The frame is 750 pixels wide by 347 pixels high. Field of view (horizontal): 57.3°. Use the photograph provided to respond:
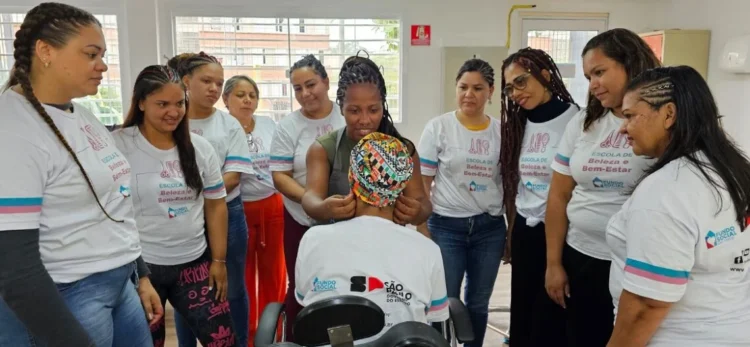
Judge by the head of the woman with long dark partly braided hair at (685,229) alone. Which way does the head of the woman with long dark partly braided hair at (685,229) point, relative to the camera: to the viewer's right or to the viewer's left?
to the viewer's left

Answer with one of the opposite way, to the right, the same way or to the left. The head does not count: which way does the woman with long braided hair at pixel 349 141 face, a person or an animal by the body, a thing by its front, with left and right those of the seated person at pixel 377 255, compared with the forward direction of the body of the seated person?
the opposite way

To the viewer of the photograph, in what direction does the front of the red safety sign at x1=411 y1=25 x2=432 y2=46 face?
facing the viewer

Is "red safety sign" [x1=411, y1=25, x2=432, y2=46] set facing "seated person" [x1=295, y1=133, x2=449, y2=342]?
yes

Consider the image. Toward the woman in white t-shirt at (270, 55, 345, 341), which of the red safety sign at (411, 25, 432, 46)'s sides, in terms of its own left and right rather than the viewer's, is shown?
front

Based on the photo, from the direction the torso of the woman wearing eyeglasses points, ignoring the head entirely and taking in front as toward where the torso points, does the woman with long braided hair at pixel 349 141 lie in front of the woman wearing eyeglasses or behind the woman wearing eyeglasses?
in front

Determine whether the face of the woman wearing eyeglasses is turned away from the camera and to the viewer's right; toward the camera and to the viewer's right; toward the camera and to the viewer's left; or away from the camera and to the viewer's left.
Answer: toward the camera and to the viewer's left

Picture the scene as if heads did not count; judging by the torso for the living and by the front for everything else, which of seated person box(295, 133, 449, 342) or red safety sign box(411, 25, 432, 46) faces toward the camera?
the red safety sign

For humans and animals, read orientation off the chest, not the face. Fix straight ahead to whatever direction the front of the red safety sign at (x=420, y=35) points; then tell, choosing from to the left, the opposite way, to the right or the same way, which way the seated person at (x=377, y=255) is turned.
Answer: the opposite way

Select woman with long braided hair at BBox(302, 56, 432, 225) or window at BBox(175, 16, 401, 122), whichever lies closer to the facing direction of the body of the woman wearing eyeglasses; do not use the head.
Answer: the woman with long braided hair

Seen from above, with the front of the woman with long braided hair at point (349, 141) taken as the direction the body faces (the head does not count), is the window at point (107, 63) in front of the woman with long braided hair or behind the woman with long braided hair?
behind

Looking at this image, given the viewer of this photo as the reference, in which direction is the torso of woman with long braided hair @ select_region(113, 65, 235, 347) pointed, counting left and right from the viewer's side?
facing the viewer and to the right of the viewer

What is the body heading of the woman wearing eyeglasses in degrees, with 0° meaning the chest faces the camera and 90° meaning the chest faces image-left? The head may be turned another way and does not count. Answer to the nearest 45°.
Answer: approximately 45°

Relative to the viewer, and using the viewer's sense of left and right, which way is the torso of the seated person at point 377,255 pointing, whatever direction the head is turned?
facing away from the viewer

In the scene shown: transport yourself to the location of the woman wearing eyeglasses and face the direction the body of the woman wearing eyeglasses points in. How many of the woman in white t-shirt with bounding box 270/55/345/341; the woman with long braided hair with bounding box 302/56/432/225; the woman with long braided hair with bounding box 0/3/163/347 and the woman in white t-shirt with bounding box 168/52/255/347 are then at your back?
0

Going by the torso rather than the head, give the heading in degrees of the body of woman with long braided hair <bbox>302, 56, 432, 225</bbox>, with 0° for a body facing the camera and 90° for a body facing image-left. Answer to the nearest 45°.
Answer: approximately 0°

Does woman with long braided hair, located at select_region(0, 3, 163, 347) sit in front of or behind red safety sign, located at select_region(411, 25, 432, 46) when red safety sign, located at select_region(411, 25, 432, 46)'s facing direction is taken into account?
in front

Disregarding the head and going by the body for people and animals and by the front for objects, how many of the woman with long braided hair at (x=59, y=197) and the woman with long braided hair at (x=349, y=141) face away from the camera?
0

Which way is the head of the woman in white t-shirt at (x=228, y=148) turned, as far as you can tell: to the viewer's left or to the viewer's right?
to the viewer's right
